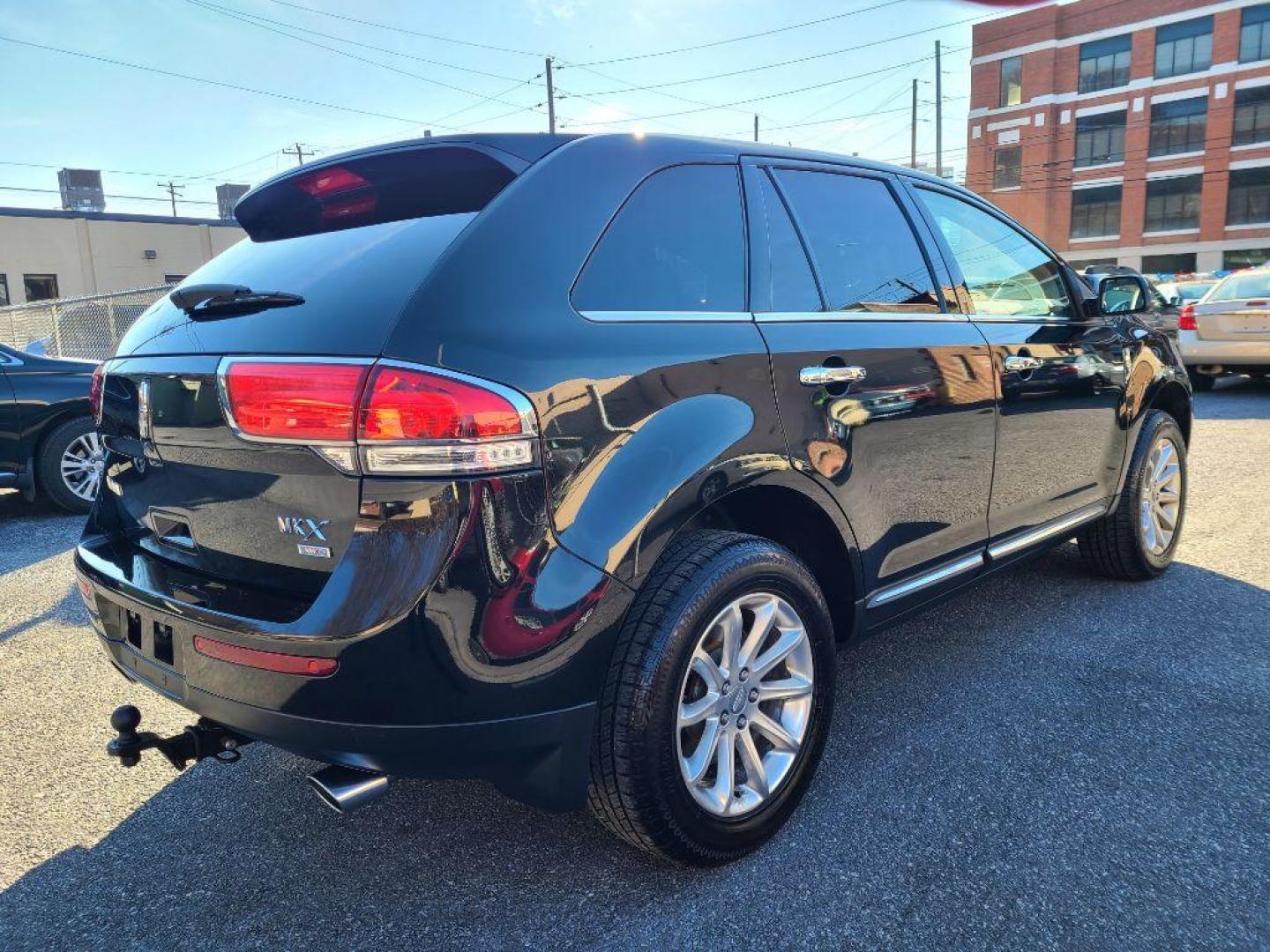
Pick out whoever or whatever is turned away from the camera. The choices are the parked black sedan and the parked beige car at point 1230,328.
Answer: the parked beige car

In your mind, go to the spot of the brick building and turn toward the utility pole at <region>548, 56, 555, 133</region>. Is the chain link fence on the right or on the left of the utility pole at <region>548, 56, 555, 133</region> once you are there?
left

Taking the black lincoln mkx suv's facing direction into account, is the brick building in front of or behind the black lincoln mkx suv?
in front

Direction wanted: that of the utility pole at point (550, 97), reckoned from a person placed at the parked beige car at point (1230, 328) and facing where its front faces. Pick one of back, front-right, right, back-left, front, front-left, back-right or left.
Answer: front-left

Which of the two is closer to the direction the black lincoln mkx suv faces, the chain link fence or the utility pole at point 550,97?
the utility pole

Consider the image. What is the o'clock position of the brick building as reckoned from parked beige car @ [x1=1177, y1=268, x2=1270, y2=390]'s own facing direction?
The brick building is roughly at 12 o'clock from the parked beige car.

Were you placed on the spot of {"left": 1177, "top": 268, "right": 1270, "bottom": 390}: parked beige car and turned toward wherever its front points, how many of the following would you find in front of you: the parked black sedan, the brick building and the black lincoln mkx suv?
1

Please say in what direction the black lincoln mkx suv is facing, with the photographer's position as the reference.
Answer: facing away from the viewer and to the right of the viewer

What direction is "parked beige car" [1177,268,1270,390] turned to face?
away from the camera

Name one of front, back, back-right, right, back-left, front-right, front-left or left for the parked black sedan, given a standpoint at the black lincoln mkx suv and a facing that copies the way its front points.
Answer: left

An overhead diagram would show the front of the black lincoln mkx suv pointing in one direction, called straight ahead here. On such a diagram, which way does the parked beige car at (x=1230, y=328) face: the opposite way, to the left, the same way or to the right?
the same way
